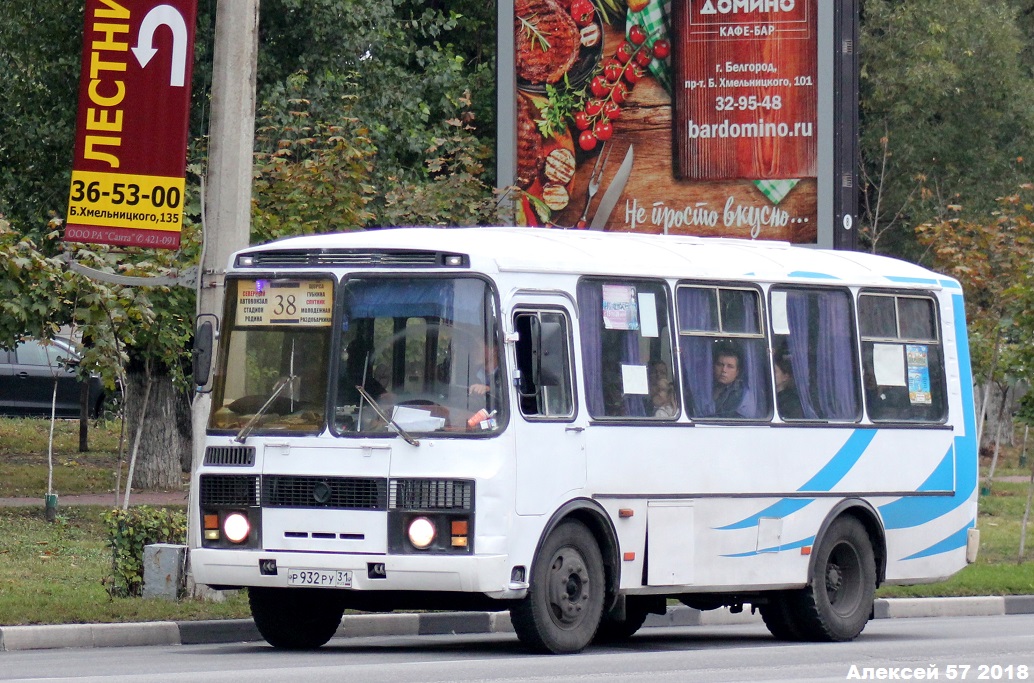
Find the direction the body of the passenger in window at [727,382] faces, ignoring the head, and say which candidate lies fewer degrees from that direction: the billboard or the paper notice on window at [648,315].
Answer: the paper notice on window

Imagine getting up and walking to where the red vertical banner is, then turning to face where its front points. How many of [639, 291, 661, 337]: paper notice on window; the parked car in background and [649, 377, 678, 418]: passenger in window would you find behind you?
1

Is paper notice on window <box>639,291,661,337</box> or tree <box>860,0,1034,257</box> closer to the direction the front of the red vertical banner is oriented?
the paper notice on window

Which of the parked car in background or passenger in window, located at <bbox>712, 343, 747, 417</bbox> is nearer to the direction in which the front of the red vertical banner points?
the passenger in window

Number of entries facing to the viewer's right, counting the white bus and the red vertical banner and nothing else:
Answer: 0

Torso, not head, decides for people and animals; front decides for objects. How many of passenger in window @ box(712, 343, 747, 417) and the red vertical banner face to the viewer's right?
0

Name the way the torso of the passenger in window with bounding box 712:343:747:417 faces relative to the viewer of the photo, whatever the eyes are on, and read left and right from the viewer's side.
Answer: facing the viewer and to the left of the viewer

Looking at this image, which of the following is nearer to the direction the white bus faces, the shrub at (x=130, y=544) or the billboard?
the shrub

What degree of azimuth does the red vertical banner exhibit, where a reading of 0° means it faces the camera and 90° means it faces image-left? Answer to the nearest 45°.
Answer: approximately 0°

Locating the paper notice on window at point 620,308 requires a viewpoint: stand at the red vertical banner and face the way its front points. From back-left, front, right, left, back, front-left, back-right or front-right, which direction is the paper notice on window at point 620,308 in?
front-left

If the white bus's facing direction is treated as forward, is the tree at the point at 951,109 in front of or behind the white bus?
behind

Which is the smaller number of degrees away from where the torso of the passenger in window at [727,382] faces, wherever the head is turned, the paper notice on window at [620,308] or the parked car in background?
the paper notice on window

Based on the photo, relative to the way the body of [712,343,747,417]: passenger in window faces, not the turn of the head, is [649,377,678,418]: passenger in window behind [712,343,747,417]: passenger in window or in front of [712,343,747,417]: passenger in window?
in front
